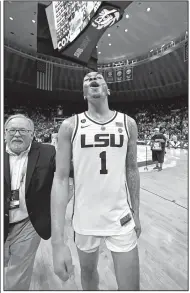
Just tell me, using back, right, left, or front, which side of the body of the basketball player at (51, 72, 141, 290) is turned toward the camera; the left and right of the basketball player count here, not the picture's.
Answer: front

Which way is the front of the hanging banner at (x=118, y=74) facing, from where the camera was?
facing the viewer

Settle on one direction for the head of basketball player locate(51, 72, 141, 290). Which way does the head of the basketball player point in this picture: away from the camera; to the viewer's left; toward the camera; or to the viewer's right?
toward the camera

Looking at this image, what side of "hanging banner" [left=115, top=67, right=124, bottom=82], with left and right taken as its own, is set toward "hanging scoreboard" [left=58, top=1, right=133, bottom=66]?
front

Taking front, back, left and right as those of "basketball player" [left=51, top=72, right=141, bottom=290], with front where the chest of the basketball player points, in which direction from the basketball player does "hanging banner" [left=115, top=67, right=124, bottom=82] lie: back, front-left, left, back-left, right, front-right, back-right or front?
back

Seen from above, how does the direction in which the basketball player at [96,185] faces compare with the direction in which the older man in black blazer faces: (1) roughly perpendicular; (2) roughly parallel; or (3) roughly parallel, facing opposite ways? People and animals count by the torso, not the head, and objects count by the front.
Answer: roughly parallel

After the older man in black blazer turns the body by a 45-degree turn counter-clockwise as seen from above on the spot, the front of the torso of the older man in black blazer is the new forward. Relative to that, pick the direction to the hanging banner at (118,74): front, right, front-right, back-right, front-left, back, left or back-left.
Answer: left

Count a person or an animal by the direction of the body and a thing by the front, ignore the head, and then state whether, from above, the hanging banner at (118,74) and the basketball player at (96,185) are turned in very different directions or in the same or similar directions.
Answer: same or similar directions

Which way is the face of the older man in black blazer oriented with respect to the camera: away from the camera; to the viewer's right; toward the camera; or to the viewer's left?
toward the camera

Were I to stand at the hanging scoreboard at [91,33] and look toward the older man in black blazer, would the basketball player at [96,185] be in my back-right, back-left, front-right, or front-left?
front-left

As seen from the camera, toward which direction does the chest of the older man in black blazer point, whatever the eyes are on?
toward the camera
